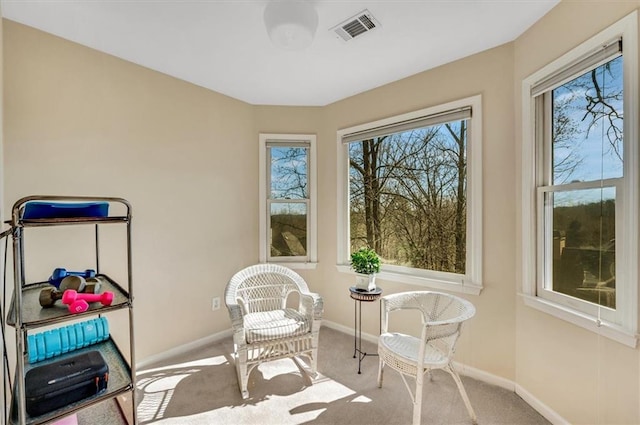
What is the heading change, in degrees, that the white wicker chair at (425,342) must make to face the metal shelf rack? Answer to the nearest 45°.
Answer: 0° — it already faces it

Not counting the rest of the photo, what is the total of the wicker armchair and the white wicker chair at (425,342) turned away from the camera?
0

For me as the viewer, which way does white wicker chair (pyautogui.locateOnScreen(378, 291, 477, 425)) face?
facing the viewer and to the left of the viewer

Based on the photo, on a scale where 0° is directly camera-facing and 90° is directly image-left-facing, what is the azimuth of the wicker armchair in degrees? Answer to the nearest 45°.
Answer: approximately 315°

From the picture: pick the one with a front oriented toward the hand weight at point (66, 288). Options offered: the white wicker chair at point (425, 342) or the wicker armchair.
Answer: the white wicker chair

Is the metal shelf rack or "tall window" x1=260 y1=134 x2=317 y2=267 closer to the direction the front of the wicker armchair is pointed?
the metal shelf rack

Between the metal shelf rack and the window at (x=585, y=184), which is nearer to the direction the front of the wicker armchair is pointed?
the window

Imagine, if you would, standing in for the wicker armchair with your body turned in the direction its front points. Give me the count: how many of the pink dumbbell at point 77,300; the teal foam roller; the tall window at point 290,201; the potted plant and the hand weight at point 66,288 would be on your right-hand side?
3

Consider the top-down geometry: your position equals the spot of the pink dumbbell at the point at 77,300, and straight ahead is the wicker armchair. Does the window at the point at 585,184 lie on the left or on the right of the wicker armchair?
right

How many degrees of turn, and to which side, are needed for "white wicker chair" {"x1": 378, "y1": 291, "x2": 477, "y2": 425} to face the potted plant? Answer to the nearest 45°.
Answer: approximately 90° to its right

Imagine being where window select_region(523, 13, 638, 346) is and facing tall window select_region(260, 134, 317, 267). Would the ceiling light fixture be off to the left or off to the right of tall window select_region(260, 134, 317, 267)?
left
